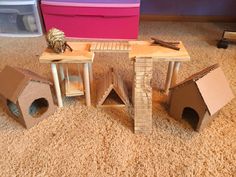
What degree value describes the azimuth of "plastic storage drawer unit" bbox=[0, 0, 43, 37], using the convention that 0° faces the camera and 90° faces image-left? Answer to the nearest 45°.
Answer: approximately 0°

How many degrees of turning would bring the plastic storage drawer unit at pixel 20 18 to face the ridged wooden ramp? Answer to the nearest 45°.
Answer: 0° — it already faces it

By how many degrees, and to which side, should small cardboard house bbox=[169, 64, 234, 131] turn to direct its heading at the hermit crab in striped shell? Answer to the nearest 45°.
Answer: approximately 45° to its right

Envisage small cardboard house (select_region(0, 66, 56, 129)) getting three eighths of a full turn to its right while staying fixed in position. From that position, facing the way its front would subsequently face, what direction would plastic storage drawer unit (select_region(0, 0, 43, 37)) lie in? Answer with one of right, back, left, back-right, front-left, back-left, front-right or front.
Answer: right

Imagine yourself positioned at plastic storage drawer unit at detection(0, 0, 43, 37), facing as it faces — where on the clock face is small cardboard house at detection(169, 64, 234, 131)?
The small cardboard house is roughly at 11 o'clock from the plastic storage drawer unit.

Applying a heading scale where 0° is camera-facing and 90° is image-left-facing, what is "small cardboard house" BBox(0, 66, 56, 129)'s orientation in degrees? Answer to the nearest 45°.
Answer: approximately 315°

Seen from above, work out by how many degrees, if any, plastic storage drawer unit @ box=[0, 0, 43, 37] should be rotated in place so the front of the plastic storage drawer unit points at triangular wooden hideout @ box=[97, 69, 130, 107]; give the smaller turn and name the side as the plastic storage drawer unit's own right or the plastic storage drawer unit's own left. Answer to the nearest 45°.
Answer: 0° — it already faces it

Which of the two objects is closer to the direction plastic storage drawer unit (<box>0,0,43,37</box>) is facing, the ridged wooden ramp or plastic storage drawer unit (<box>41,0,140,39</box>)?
the ridged wooden ramp
